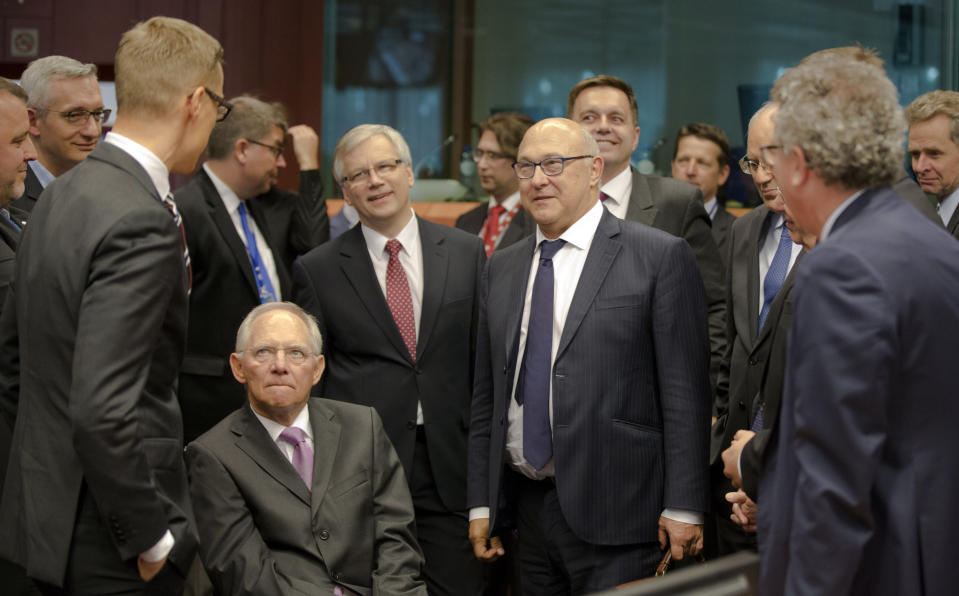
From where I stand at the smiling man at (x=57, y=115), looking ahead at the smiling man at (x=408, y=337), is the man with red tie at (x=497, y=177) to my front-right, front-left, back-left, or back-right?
front-left

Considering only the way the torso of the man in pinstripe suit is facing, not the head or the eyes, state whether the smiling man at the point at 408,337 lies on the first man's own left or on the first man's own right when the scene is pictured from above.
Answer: on the first man's own right

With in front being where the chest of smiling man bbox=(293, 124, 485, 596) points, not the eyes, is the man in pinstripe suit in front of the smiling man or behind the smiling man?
in front

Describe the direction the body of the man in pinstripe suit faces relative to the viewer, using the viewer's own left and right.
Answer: facing the viewer and to the left of the viewer

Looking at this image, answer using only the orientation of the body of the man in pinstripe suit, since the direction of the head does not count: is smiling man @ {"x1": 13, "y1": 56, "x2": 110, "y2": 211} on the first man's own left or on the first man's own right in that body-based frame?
on the first man's own right

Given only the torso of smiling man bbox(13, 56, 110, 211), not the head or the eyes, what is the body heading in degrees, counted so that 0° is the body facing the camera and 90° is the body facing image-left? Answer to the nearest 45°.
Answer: approximately 315°

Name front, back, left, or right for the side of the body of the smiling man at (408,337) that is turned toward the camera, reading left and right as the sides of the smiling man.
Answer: front

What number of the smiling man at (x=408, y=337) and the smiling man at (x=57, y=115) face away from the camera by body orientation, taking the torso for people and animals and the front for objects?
0

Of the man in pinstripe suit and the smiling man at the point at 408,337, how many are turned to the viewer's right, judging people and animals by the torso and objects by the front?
0

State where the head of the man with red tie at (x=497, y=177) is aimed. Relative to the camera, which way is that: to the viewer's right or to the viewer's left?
to the viewer's left

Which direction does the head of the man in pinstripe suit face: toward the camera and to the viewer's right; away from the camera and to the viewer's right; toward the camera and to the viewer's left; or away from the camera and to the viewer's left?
toward the camera and to the viewer's left

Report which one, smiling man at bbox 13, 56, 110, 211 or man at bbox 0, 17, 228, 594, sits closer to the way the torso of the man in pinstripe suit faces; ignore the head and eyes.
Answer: the man

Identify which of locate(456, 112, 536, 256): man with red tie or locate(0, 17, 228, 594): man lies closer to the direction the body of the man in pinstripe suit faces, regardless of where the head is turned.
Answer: the man

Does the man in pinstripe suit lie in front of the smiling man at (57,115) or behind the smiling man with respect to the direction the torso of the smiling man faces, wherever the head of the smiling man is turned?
in front

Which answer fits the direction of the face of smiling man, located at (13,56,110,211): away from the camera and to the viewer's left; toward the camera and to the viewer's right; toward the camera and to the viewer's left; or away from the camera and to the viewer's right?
toward the camera and to the viewer's right
